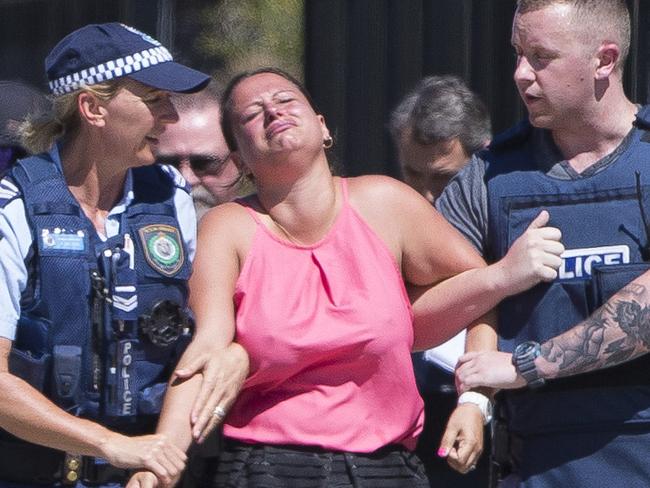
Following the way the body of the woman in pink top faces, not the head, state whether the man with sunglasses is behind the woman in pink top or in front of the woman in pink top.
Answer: behind

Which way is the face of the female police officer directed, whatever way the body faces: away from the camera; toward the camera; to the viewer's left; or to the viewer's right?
to the viewer's right

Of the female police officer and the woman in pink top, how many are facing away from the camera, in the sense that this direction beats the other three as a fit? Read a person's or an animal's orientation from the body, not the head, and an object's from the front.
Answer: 0

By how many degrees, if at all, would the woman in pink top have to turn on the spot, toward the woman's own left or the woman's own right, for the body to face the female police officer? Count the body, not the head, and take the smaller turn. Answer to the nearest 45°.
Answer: approximately 90° to the woman's own right

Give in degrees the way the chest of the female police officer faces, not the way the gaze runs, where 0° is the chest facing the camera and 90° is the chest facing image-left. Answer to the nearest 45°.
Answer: approximately 315°

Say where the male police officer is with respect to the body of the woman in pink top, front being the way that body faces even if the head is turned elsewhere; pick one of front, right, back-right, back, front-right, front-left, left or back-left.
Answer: left
